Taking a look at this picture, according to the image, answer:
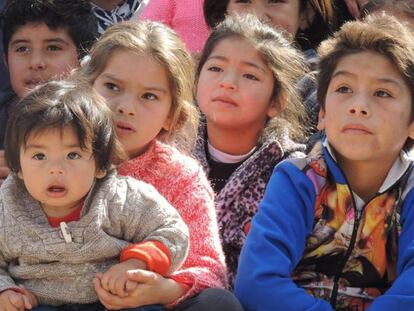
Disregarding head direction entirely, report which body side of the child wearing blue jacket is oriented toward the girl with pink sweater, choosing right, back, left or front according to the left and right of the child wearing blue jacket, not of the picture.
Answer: right

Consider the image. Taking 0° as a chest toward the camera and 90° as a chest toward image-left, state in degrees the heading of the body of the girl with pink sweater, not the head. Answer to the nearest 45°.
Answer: approximately 45°

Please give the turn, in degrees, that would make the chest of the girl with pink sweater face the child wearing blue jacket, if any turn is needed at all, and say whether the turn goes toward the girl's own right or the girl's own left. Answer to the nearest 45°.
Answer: approximately 90° to the girl's own left
